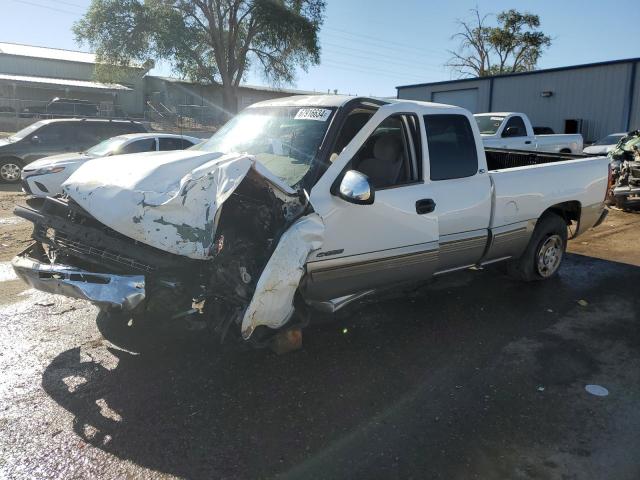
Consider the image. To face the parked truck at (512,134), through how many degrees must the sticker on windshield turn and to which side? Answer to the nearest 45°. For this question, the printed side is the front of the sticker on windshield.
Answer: approximately 180°

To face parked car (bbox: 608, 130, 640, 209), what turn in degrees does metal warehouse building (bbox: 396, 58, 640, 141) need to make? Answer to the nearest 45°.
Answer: approximately 45° to its left

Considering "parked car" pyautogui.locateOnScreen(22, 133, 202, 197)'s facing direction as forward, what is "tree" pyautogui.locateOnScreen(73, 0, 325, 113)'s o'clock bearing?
The tree is roughly at 5 o'clock from the parked car.

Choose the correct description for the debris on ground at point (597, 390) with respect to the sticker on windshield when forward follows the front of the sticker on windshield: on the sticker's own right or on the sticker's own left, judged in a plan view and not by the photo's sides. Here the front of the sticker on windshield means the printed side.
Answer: on the sticker's own left

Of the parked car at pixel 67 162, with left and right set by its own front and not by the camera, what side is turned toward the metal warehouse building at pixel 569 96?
back

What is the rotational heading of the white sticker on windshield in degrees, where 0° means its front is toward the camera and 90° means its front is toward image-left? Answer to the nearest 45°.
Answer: approximately 45°

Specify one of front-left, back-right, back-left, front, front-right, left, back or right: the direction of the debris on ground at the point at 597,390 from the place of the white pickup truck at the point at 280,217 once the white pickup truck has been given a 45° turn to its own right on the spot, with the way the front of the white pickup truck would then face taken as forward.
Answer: back

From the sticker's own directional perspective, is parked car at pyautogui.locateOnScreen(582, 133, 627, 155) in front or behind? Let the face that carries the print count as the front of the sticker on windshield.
behind

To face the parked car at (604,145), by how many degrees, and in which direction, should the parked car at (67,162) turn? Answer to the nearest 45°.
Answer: approximately 135° to its left

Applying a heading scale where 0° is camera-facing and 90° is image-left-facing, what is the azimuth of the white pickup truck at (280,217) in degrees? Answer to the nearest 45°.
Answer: approximately 45°

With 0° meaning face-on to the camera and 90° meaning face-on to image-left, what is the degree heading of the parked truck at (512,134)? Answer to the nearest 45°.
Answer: approximately 45°
